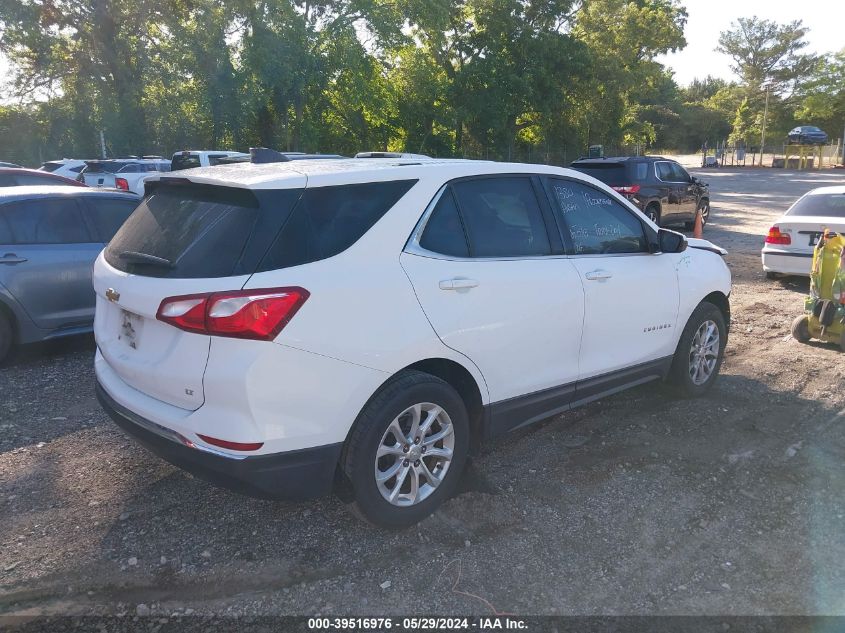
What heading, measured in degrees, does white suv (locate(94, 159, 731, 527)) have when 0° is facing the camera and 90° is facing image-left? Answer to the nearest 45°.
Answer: approximately 225°

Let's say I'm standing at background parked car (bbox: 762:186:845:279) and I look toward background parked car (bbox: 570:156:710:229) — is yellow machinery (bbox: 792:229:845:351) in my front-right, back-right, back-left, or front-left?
back-left

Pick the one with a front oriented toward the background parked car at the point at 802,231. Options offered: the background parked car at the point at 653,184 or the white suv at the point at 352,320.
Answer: the white suv

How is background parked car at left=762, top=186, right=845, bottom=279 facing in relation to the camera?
away from the camera

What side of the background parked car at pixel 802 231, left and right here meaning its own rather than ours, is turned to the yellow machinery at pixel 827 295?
back

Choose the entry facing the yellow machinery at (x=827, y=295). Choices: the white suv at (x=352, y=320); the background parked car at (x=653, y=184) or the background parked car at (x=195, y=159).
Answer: the white suv

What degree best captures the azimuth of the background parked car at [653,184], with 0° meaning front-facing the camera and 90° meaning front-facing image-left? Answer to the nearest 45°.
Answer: approximately 225°

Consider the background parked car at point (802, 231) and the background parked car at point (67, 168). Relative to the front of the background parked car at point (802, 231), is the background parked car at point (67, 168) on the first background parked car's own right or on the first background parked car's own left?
on the first background parked car's own left

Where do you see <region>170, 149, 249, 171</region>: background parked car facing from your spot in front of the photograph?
facing away from the viewer and to the right of the viewer
